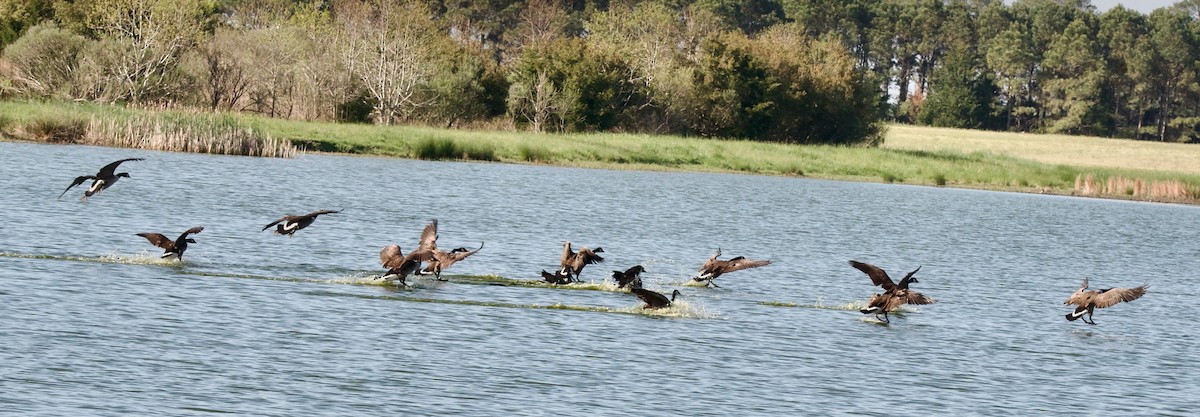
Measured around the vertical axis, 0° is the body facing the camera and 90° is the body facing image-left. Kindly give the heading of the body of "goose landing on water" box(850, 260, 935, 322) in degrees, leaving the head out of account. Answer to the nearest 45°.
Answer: approximately 225°

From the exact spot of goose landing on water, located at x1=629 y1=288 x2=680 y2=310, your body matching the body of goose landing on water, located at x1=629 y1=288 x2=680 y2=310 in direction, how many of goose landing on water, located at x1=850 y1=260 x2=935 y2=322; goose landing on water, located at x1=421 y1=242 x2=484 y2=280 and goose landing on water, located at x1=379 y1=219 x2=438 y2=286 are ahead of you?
1

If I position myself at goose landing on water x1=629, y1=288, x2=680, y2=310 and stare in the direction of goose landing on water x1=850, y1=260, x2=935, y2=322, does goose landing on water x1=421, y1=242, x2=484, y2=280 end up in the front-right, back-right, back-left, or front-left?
back-left

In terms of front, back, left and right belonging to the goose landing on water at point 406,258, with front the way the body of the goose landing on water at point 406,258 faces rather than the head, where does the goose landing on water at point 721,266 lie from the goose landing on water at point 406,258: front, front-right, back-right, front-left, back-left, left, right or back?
front-right

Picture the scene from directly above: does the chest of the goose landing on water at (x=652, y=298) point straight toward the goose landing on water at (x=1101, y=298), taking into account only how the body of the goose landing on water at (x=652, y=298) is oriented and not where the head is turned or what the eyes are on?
yes

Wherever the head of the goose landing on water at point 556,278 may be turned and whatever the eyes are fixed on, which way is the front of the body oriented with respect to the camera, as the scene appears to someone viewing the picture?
to the viewer's right

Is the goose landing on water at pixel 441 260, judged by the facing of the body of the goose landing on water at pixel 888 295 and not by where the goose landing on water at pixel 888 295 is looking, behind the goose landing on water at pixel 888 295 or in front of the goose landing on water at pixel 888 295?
behind

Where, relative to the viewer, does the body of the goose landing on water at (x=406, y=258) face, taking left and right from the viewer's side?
facing away from the viewer and to the right of the viewer

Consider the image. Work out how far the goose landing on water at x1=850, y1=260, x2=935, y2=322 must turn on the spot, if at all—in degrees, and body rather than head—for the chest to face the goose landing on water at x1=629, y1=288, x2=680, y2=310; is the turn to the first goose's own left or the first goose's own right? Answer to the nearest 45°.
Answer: approximately 180°

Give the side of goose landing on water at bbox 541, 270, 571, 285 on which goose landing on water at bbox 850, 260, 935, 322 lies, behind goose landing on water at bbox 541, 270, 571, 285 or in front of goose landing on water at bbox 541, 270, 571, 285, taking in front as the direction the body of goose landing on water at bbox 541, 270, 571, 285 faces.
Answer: in front

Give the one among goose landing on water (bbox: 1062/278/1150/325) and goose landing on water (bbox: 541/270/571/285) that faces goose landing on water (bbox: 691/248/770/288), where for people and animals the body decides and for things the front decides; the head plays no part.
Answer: goose landing on water (bbox: 541/270/571/285)

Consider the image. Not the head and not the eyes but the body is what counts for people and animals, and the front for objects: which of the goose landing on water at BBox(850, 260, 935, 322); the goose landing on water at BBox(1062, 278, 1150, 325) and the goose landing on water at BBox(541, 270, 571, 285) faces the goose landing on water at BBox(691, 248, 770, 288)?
the goose landing on water at BBox(541, 270, 571, 285)

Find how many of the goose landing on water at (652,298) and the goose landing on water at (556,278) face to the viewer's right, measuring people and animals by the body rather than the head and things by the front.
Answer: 2

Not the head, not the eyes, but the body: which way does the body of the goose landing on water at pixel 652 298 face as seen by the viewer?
to the viewer's right
